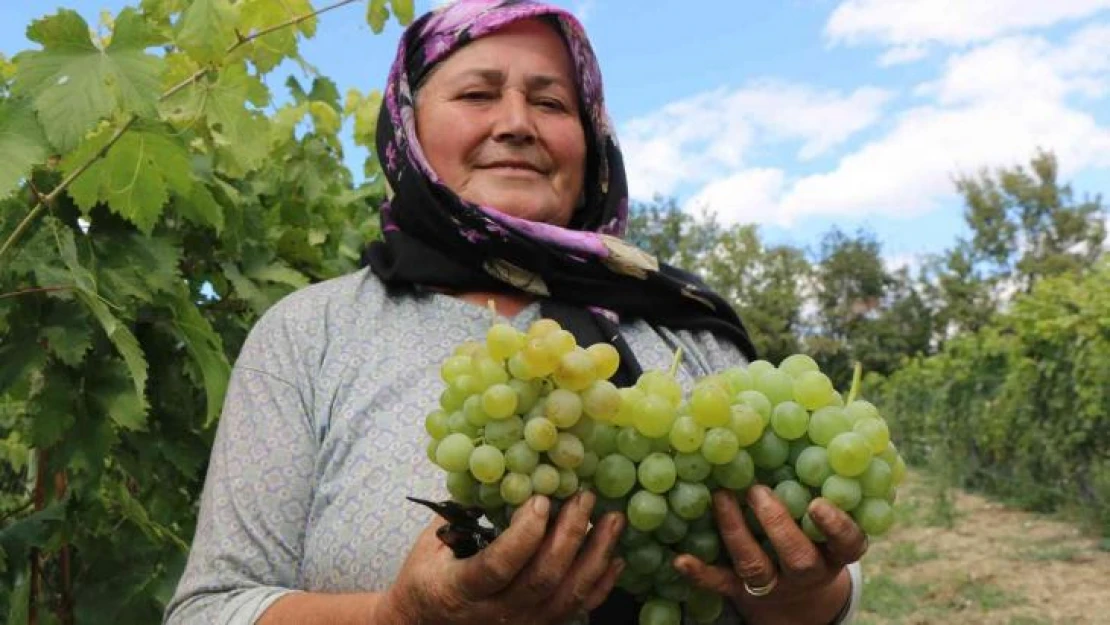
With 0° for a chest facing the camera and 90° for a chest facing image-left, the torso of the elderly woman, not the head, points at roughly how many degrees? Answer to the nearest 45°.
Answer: approximately 315°

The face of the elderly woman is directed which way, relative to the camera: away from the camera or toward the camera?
toward the camera
